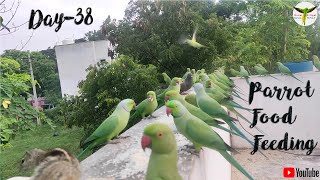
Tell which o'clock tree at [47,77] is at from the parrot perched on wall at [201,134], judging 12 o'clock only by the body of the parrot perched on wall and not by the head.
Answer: The tree is roughly at 2 o'clock from the parrot perched on wall.

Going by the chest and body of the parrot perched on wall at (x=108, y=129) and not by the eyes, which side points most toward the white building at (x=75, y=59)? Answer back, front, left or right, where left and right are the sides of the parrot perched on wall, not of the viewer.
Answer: left

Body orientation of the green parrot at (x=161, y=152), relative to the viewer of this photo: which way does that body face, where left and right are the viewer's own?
facing to the left of the viewer

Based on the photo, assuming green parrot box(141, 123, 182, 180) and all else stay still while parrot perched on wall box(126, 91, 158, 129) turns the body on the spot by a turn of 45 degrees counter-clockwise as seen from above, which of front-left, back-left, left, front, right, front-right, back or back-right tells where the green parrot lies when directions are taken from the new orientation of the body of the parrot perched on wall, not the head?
right

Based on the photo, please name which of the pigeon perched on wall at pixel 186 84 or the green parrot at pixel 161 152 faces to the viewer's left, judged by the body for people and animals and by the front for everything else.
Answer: the green parrot

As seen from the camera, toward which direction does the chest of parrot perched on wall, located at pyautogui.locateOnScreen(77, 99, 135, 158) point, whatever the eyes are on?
to the viewer's right

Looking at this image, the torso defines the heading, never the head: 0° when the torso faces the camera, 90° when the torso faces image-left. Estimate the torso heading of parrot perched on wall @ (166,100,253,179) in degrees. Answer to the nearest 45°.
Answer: approximately 90°

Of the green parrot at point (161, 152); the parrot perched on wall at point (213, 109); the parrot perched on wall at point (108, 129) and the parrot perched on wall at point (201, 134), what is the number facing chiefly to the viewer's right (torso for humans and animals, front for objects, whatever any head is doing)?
1

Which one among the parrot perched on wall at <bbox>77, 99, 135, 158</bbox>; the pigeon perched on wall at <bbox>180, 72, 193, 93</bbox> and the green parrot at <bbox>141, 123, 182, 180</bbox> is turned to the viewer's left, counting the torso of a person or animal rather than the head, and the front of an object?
the green parrot

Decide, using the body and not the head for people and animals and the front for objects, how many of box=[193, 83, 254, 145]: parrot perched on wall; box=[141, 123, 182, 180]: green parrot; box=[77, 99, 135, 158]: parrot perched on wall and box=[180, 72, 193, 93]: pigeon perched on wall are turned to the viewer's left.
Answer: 2

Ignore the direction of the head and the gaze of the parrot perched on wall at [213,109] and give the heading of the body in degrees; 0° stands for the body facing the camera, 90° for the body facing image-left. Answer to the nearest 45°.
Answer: approximately 90°

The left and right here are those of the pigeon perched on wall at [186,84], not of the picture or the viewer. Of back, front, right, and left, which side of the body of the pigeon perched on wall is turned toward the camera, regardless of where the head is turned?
right
